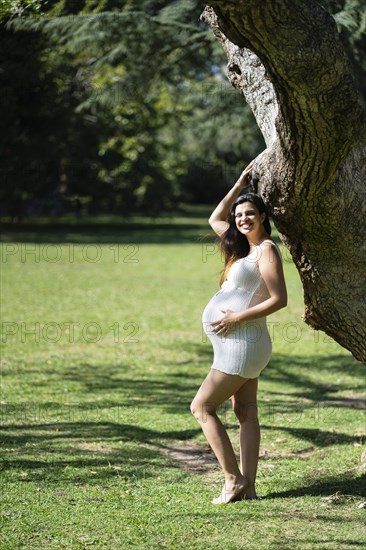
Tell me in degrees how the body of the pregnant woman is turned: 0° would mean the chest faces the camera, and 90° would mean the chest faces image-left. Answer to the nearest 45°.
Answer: approximately 45°
